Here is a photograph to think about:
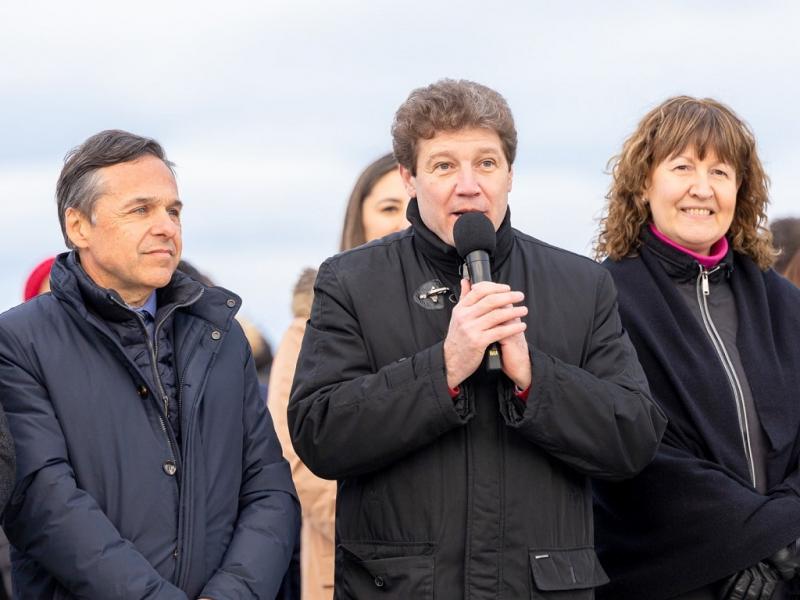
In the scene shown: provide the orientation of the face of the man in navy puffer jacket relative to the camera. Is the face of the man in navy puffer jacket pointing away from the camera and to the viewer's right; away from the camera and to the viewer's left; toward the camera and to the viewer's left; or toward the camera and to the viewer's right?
toward the camera and to the viewer's right

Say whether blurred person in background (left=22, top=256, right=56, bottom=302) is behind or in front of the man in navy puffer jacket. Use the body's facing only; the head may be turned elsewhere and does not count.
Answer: behind

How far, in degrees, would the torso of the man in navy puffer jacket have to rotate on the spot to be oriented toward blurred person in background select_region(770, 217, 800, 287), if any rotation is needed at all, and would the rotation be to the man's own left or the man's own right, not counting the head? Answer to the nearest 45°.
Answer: approximately 90° to the man's own left

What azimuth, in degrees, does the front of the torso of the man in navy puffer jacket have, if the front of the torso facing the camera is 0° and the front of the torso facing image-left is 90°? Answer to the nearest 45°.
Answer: approximately 315°

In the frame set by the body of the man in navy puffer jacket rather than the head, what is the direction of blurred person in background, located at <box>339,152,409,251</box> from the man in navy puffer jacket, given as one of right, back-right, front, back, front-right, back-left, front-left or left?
left

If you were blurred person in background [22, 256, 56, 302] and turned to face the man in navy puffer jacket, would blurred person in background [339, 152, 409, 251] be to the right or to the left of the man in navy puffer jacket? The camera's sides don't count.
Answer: left
